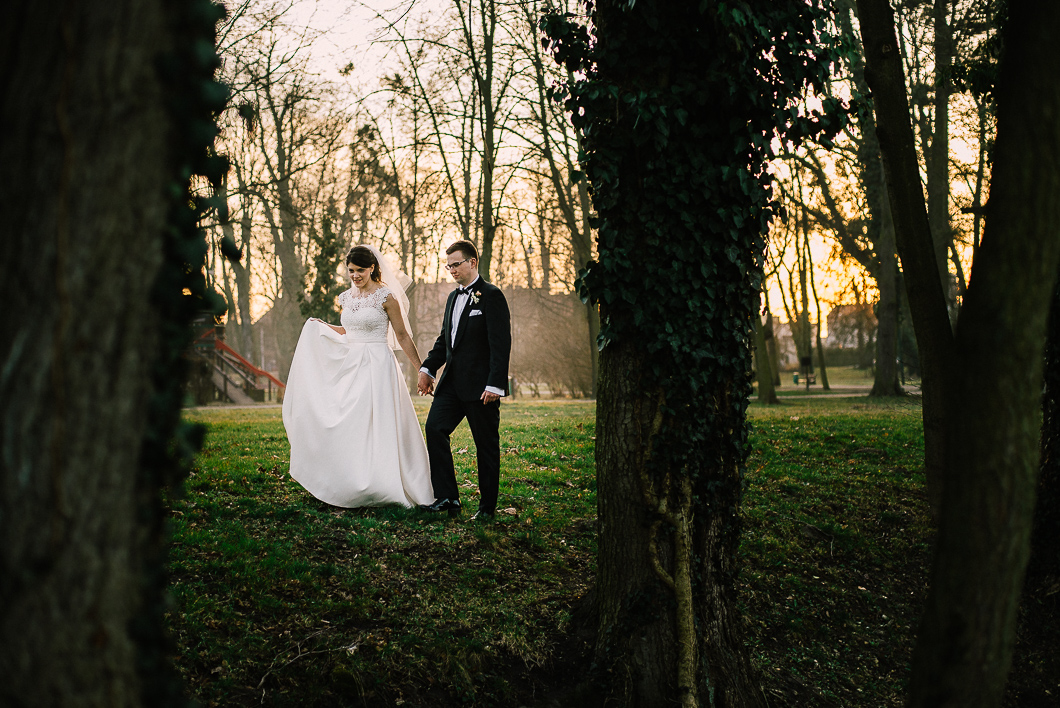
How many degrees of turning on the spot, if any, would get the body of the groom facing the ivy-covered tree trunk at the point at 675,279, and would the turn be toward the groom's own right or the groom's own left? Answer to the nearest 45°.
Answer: approximately 45° to the groom's own left

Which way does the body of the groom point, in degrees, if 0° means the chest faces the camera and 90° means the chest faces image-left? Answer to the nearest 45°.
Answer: approximately 45°

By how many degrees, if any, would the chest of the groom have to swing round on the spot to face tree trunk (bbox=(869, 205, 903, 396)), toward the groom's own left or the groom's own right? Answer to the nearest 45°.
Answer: approximately 180°

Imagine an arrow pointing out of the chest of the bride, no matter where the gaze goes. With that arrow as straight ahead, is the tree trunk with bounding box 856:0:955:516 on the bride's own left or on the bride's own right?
on the bride's own left

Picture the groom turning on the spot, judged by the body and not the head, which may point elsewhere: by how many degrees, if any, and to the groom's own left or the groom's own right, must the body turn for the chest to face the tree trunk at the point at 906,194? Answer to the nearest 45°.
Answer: approximately 90° to the groom's own left

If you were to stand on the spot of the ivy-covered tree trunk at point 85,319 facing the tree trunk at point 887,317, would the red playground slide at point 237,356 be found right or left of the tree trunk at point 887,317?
left

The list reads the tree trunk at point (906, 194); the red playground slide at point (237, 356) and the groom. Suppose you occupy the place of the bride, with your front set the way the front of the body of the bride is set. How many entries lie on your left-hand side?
2

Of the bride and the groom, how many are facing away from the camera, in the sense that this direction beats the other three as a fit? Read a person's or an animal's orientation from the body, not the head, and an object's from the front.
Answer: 0

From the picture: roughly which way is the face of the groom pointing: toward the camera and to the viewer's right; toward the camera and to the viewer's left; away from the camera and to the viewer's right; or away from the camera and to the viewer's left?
toward the camera and to the viewer's left

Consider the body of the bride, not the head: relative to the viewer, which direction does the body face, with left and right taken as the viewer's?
facing the viewer and to the left of the viewer

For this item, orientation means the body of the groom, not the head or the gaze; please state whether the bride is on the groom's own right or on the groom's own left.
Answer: on the groom's own right
